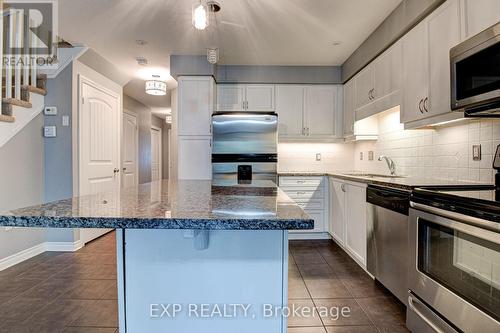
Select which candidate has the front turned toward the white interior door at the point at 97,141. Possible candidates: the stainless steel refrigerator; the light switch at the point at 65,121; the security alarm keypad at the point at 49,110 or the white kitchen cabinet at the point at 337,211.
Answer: the white kitchen cabinet

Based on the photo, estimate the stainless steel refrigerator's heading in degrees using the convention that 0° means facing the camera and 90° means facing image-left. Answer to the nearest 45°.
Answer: approximately 0°

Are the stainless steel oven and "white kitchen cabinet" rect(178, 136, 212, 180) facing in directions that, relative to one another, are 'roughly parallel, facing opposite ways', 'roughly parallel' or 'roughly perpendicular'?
roughly perpendicular

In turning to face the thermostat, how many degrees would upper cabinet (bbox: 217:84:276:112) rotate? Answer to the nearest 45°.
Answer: approximately 90° to its right

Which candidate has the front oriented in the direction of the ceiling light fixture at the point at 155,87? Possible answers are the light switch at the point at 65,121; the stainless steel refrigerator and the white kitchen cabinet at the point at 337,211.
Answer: the white kitchen cabinet

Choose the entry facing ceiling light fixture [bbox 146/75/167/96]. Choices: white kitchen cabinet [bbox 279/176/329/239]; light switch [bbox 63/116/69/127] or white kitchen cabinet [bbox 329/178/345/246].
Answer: white kitchen cabinet [bbox 329/178/345/246]

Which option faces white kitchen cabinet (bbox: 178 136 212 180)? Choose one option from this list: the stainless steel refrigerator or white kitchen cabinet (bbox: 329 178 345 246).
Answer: white kitchen cabinet (bbox: 329 178 345 246)

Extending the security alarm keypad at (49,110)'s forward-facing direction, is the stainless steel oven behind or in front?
in front

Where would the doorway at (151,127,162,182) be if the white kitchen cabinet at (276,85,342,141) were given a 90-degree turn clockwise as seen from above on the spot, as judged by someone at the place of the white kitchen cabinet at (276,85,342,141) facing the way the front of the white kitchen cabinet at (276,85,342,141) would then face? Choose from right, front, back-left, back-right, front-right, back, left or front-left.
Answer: front-right

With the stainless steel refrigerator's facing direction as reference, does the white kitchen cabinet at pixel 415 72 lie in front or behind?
in front

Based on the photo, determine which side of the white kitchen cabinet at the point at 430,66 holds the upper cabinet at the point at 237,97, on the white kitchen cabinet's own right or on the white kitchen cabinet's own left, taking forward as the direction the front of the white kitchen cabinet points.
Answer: on the white kitchen cabinet's own right

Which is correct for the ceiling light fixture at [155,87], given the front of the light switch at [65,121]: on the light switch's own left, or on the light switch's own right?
on the light switch's own left
